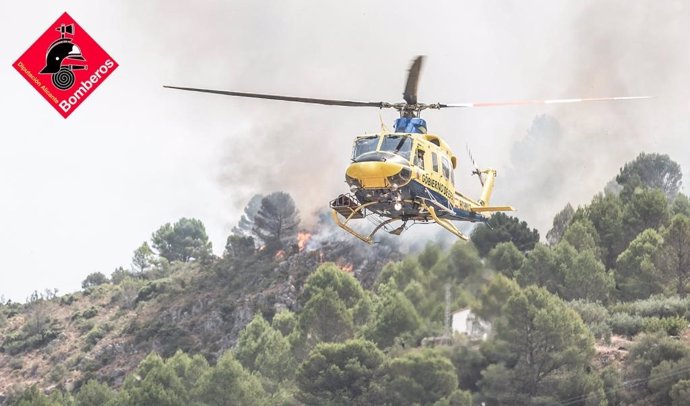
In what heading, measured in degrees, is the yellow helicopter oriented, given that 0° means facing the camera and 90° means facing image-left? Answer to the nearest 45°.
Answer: approximately 45°
